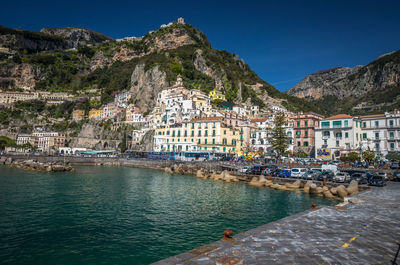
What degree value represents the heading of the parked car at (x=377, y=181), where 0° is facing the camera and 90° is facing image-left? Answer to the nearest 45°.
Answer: approximately 45°

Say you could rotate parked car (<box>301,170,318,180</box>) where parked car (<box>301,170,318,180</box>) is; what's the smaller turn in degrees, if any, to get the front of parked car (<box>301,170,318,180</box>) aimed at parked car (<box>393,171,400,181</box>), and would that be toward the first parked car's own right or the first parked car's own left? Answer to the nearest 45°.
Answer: approximately 135° to the first parked car's own left

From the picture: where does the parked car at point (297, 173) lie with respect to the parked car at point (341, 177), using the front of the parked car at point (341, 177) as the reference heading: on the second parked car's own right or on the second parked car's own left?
on the second parked car's own right

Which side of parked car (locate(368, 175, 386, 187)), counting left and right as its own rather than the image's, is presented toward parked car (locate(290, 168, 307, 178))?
right

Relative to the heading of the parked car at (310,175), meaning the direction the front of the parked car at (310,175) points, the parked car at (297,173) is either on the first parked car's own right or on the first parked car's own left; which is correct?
on the first parked car's own right

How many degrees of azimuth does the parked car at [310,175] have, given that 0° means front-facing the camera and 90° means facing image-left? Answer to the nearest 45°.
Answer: approximately 45°

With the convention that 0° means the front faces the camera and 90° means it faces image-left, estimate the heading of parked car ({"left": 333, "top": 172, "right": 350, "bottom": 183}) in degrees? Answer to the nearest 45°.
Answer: approximately 45°
